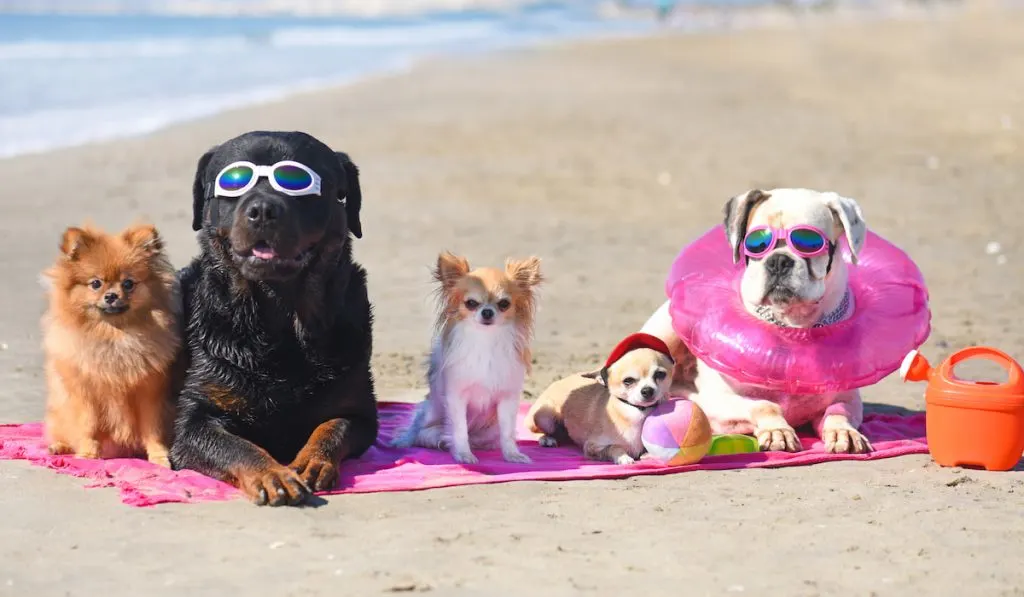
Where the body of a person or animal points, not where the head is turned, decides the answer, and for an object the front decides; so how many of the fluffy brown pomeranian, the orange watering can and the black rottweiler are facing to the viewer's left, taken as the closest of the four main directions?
1

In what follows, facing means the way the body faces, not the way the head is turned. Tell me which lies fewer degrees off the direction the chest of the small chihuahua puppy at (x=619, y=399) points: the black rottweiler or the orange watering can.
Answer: the orange watering can

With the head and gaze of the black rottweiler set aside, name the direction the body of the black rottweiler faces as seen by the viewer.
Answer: toward the camera

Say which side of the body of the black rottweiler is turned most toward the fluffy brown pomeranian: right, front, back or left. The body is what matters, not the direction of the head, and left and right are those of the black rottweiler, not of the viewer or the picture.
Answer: right

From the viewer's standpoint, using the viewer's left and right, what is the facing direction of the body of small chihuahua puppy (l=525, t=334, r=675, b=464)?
facing the viewer and to the right of the viewer

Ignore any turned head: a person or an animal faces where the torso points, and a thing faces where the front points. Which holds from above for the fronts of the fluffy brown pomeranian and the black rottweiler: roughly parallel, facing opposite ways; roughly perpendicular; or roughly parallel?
roughly parallel

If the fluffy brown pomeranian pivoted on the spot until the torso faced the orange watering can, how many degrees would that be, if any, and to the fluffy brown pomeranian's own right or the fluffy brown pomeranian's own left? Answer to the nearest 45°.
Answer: approximately 90° to the fluffy brown pomeranian's own left

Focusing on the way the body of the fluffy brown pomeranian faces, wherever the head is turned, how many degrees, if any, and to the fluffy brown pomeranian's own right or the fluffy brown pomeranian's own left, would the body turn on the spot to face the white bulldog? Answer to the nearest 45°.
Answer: approximately 90° to the fluffy brown pomeranian's own left

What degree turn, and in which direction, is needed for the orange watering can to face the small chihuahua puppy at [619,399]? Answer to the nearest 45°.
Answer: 0° — it already faces it

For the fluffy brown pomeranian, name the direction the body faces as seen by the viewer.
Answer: toward the camera

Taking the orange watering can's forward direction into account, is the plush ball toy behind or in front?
in front

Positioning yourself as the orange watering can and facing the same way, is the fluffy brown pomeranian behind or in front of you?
in front

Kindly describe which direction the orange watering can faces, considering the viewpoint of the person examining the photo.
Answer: facing to the left of the viewer
